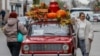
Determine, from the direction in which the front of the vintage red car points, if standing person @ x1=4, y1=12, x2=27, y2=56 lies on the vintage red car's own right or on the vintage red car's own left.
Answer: on the vintage red car's own right

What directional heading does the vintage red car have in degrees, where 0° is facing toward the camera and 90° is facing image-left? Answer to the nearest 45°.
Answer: approximately 0°
